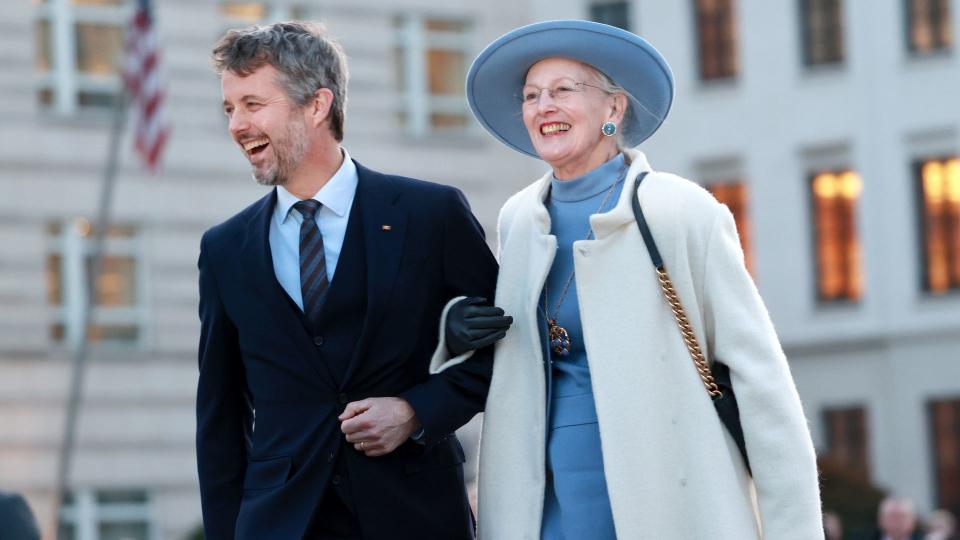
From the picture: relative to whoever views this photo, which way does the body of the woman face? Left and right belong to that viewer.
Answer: facing the viewer and to the left of the viewer

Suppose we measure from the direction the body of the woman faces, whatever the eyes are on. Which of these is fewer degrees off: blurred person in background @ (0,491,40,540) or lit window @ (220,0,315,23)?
the blurred person in background

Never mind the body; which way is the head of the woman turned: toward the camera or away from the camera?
toward the camera

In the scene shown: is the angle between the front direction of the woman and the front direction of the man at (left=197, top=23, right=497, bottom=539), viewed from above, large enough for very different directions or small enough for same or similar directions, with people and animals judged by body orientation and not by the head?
same or similar directions

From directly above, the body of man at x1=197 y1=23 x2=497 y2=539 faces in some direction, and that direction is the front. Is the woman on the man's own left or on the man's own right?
on the man's own left

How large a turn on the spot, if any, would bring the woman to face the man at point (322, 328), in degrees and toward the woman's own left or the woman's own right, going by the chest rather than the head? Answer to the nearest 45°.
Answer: approximately 45° to the woman's own right

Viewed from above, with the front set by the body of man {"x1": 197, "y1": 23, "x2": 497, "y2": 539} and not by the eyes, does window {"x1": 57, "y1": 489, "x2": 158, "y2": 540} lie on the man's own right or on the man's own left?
on the man's own right

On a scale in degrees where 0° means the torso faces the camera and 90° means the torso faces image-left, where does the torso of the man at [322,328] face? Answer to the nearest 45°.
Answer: approximately 45°

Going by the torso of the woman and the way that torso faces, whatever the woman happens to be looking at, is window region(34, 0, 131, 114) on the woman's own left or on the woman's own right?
on the woman's own right

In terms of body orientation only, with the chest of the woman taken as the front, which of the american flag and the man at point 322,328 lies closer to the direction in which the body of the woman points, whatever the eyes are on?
the man

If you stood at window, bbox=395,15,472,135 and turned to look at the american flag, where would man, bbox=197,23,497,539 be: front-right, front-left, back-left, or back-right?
front-left

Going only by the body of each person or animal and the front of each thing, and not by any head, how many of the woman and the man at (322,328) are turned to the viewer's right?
0

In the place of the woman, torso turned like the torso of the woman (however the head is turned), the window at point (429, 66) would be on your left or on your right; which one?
on your right
